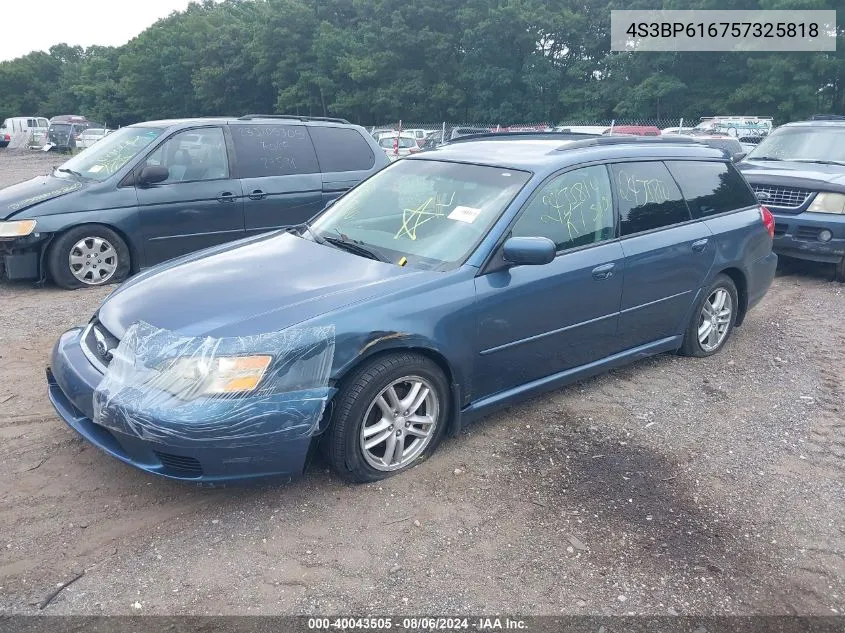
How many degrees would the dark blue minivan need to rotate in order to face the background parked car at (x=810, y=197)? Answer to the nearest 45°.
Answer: approximately 135° to its left

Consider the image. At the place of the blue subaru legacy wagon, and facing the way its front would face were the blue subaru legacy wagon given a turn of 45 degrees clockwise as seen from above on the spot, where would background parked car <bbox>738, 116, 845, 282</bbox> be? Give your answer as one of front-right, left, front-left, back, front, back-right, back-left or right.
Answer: back-right

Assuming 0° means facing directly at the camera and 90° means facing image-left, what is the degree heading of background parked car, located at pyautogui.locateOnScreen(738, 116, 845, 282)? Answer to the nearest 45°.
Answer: approximately 45°

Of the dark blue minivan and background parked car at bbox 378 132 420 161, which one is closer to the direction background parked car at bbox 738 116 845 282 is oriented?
the dark blue minivan

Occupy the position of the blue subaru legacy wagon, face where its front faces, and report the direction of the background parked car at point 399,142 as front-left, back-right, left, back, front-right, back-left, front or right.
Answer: back-right

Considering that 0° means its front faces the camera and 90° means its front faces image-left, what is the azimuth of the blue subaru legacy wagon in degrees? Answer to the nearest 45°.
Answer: approximately 45°

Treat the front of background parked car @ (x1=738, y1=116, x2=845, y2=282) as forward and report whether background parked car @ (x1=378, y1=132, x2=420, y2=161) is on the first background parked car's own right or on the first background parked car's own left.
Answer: on the first background parked car's own right

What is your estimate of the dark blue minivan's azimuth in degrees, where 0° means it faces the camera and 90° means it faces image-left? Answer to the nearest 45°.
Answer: approximately 45°
